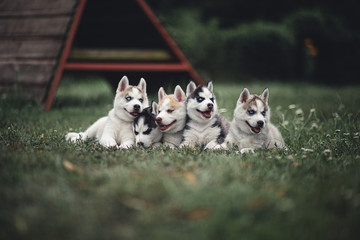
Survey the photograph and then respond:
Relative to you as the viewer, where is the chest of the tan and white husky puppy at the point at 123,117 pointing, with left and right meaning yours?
facing the viewer and to the right of the viewer

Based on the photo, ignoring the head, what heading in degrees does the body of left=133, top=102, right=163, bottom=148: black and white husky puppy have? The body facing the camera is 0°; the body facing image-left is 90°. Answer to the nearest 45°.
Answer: approximately 45°

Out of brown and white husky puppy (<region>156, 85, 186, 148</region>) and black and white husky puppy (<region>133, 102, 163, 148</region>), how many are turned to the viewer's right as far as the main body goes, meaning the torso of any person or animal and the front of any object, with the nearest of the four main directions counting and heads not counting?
0

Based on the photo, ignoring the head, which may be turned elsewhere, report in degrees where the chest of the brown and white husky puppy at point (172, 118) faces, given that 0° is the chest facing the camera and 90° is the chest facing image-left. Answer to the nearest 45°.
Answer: approximately 45°

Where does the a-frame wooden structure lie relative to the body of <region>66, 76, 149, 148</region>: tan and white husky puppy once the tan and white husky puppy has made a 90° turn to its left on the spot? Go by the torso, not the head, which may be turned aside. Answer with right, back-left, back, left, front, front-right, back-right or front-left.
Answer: front-left

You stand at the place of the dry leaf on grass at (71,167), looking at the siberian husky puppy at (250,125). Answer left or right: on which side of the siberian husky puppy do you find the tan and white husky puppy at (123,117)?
left

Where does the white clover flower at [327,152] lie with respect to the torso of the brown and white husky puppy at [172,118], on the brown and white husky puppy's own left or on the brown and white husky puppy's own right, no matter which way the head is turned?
on the brown and white husky puppy's own left

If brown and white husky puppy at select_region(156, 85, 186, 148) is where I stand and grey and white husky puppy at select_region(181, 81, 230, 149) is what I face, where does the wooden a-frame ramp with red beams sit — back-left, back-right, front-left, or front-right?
back-left

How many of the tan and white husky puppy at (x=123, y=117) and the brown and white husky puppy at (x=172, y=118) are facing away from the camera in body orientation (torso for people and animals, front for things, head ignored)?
0

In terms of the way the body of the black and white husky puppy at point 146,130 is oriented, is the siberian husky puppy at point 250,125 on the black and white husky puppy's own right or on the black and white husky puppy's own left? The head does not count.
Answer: on the black and white husky puppy's own left
